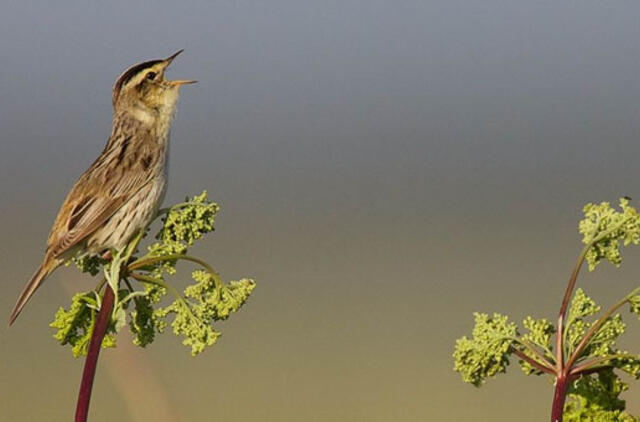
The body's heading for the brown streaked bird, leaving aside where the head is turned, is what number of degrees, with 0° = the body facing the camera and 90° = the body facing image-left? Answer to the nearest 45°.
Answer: approximately 270°

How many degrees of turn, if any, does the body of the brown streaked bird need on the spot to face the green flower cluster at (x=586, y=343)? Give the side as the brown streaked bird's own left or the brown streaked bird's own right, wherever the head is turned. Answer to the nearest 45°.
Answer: approximately 45° to the brown streaked bird's own right
